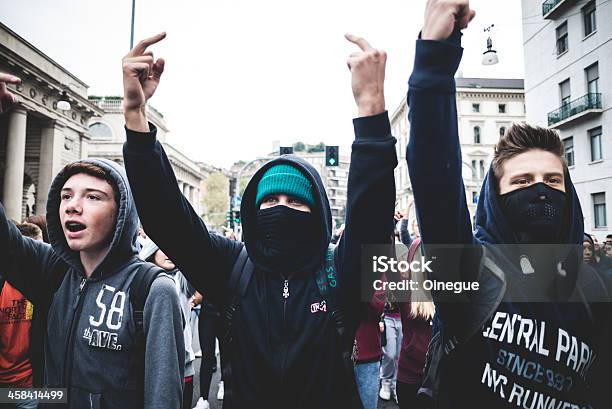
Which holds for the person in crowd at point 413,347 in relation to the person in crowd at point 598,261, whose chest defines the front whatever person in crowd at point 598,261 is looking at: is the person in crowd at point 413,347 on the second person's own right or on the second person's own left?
on the second person's own right

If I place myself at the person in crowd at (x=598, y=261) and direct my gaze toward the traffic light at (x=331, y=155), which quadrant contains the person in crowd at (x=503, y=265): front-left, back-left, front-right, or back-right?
back-left

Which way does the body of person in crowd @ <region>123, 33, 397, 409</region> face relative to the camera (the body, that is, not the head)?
toward the camera

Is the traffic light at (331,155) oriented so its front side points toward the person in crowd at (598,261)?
yes

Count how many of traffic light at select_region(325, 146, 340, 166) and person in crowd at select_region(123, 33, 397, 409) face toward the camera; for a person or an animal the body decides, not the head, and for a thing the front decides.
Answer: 2

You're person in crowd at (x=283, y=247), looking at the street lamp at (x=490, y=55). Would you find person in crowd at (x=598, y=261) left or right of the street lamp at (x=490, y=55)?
right

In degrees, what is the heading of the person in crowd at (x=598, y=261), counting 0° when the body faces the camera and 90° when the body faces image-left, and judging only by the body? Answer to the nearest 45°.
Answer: approximately 45°

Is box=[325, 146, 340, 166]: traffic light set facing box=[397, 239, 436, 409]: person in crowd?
yes

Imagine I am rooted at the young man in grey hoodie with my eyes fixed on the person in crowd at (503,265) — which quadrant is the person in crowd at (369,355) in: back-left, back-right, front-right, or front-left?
front-left

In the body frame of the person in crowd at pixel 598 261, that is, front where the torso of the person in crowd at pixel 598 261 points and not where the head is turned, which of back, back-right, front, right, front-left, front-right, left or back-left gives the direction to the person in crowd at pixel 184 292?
front-right

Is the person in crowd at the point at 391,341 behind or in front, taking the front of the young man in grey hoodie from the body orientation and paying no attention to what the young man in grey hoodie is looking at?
behind

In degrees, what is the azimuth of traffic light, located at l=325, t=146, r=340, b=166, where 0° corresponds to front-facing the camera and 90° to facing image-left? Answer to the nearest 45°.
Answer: approximately 0°

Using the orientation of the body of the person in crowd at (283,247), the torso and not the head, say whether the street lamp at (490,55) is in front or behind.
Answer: behind

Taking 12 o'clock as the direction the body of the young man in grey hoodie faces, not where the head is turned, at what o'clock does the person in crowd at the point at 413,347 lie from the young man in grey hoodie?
The person in crowd is roughly at 7 o'clock from the young man in grey hoodie.
